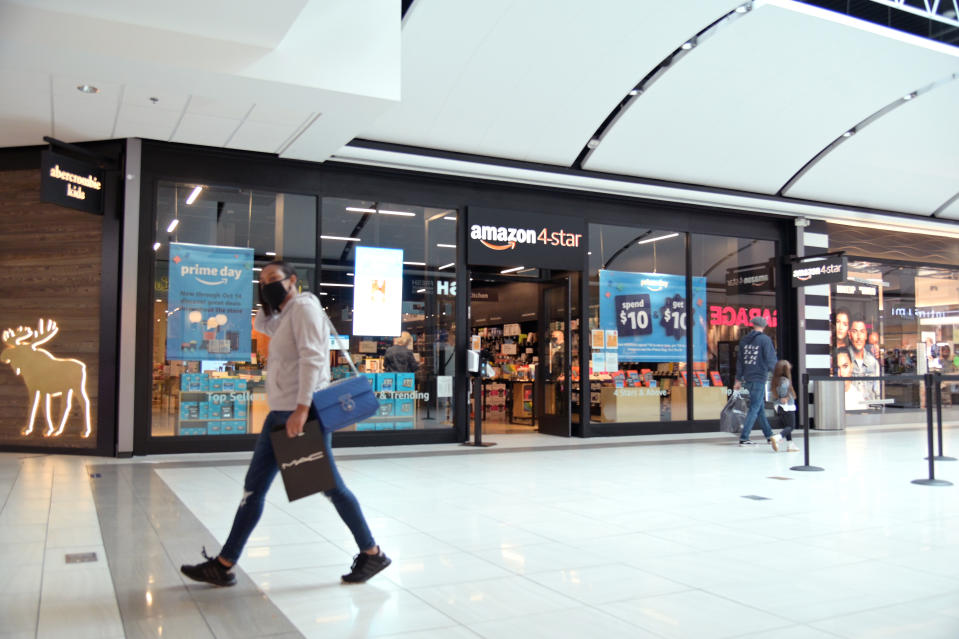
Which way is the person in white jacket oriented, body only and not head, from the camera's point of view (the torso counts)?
to the viewer's left

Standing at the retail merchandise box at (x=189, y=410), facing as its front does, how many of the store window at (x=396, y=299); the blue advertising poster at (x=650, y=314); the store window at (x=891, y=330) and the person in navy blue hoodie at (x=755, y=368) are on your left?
4

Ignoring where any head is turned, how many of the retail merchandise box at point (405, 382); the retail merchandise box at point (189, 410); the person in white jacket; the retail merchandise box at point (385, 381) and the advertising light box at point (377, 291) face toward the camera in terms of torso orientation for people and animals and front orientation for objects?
4

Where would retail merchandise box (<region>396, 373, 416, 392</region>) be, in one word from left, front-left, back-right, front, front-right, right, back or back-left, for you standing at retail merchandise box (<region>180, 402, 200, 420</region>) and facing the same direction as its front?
left

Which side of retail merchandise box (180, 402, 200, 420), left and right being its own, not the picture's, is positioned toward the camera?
front

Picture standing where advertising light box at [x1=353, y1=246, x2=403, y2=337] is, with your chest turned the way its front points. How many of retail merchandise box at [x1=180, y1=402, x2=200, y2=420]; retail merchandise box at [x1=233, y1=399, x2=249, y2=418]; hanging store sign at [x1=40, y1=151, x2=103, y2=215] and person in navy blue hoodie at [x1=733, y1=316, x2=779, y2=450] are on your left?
1

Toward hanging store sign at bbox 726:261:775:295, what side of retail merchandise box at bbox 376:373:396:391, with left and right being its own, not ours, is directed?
left

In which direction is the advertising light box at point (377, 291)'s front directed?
toward the camera

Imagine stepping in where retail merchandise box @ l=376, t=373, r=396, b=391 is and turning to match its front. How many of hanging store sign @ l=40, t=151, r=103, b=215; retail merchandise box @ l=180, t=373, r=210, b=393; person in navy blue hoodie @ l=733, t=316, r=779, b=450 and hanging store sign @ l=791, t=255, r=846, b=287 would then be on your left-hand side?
2

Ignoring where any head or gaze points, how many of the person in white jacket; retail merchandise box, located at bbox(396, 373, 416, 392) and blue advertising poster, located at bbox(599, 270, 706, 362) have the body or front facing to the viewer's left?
1

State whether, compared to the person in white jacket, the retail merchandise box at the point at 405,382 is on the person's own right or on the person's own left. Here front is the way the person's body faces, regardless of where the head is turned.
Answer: on the person's own right

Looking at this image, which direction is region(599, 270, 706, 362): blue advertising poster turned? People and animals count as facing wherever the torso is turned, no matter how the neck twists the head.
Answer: toward the camera

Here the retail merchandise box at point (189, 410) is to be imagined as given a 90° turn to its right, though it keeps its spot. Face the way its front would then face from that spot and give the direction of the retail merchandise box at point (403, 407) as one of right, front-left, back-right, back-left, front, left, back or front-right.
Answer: back

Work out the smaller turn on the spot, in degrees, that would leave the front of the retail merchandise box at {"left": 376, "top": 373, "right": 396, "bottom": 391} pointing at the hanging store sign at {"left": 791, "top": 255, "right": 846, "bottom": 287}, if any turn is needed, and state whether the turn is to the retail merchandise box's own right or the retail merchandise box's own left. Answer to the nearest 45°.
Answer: approximately 90° to the retail merchandise box's own left

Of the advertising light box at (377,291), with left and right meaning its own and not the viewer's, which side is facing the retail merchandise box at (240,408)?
right
